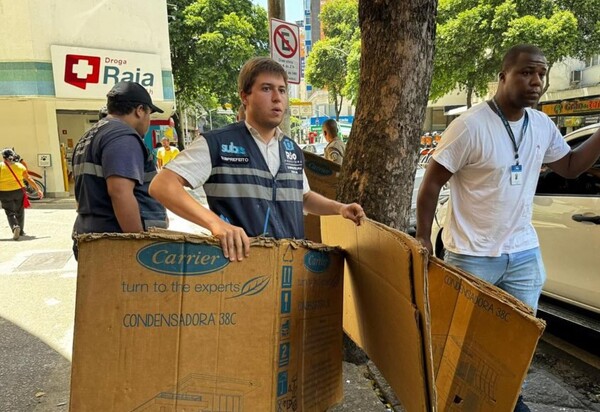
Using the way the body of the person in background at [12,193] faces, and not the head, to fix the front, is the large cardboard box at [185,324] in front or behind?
behind

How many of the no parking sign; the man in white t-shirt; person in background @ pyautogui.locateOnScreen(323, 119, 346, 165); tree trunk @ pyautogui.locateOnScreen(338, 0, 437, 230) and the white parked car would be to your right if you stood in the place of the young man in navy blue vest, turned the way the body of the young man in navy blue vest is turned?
0

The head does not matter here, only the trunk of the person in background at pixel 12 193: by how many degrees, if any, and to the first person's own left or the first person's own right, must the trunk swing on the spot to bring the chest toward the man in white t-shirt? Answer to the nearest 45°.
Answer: approximately 180°

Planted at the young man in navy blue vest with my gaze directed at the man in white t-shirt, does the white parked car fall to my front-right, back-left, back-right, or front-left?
front-left

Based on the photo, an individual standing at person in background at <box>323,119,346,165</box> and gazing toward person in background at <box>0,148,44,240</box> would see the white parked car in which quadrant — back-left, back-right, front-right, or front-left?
back-left

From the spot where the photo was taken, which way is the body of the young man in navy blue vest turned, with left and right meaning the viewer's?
facing the viewer and to the right of the viewer

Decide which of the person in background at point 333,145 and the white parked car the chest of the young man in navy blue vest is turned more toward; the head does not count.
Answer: the white parked car

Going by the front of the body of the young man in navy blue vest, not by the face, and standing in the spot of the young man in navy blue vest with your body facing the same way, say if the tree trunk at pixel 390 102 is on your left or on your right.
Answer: on your left

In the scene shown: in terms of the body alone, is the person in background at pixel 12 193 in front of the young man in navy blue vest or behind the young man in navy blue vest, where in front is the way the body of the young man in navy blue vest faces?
behind
